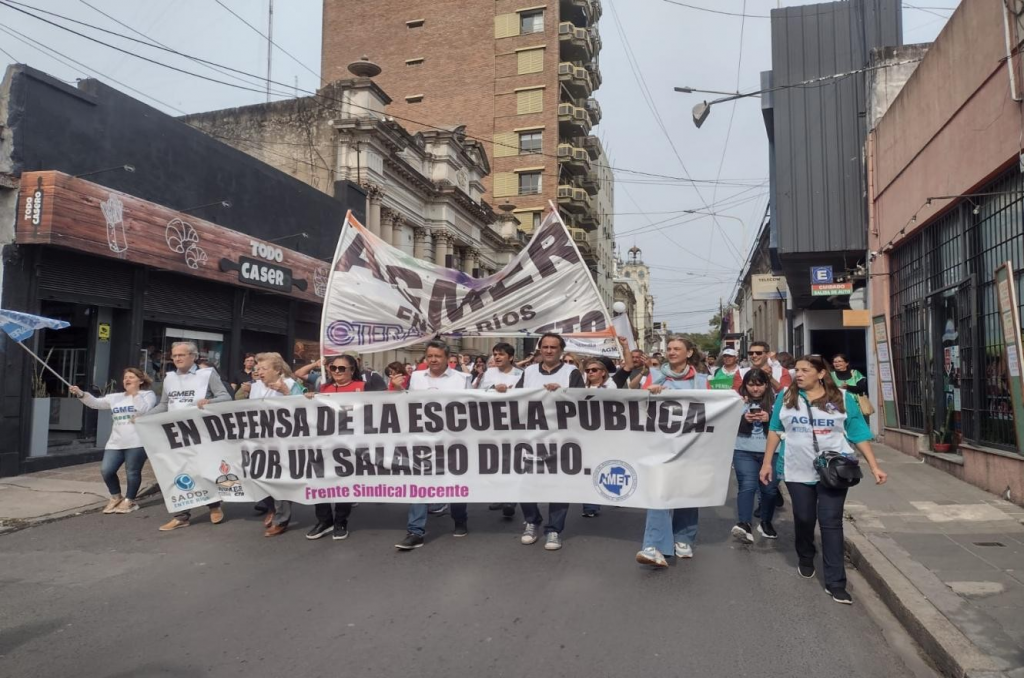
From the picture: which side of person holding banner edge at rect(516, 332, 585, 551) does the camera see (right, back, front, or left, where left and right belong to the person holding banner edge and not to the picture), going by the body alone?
front

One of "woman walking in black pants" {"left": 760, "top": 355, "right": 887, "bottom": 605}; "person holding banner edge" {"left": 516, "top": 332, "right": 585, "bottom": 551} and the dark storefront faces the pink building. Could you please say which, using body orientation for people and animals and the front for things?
the dark storefront

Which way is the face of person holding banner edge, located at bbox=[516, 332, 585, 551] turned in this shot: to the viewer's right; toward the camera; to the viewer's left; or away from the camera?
toward the camera

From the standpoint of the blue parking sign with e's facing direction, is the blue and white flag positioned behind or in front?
in front

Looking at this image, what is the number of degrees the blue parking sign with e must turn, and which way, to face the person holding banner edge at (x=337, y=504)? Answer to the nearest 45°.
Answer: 0° — it already faces them

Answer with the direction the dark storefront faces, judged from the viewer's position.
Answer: facing the viewer and to the right of the viewer

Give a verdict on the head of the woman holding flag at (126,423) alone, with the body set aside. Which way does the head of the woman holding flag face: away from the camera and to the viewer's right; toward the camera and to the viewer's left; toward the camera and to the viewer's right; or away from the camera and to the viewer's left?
toward the camera and to the viewer's left

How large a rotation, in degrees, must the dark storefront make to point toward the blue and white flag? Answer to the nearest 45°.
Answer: approximately 45° to its right

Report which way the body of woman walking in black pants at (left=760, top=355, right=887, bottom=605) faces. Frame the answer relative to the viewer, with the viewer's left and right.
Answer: facing the viewer

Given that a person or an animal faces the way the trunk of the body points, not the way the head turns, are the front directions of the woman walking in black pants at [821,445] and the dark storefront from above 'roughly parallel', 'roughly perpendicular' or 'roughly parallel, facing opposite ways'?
roughly perpendicular

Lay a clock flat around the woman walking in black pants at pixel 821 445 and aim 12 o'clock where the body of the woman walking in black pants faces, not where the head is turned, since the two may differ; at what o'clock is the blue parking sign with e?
The blue parking sign with e is roughly at 6 o'clock from the woman walking in black pants.
